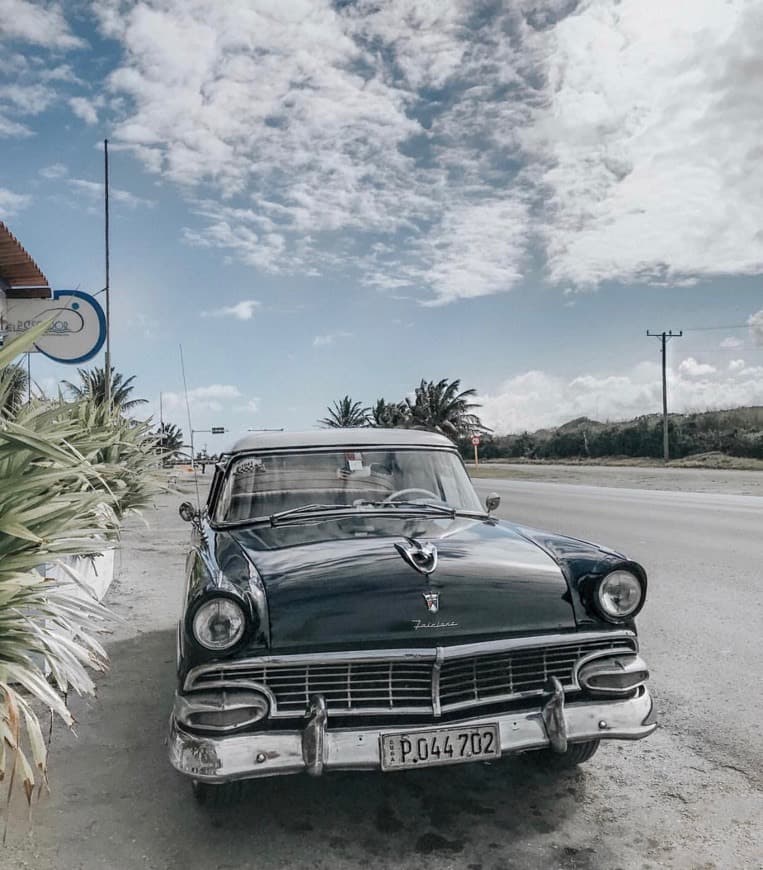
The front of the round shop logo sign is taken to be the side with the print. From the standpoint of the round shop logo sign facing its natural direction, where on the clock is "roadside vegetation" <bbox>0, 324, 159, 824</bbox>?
The roadside vegetation is roughly at 12 o'clock from the round shop logo sign.

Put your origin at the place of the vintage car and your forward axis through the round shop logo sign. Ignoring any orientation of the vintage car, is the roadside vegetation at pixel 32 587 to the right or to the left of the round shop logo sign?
left

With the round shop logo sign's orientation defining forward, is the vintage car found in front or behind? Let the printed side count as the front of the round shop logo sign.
in front

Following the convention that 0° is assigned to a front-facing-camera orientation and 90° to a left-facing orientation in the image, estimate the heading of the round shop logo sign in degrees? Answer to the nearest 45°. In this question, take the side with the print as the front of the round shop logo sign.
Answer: approximately 0°
